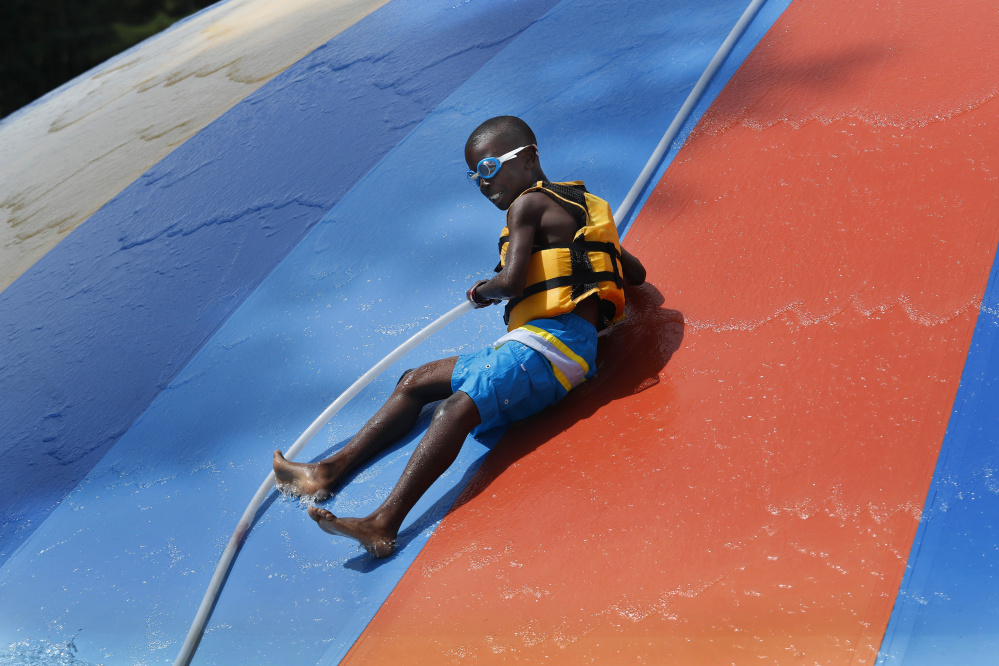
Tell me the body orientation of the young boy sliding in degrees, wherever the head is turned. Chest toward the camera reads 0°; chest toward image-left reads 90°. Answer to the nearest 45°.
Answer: approximately 90°
